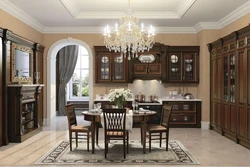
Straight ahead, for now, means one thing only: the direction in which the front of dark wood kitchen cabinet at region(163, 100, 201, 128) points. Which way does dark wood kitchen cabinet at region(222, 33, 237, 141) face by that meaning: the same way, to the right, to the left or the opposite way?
to the right

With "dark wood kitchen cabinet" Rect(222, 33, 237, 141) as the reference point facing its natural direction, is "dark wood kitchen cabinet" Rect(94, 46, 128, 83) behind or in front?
in front

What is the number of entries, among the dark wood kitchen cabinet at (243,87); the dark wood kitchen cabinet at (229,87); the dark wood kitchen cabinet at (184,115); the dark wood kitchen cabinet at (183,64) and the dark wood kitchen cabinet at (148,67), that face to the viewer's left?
2

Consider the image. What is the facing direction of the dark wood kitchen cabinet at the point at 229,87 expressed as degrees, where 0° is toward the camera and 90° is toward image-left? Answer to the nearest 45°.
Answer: approximately 90°

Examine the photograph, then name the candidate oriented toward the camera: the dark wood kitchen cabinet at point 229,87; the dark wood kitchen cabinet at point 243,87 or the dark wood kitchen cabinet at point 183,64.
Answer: the dark wood kitchen cabinet at point 183,64

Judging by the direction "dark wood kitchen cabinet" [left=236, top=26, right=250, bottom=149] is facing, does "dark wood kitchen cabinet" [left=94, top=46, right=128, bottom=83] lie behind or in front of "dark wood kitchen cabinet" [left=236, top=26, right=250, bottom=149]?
in front

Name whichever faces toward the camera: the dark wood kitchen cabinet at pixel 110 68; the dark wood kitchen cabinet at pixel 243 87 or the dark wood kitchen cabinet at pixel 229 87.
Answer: the dark wood kitchen cabinet at pixel 110 68

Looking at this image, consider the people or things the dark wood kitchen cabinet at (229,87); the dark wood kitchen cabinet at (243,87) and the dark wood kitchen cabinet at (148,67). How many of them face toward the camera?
1

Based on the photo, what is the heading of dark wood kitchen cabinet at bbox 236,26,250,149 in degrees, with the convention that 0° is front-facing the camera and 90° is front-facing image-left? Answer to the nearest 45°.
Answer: approximately 90°

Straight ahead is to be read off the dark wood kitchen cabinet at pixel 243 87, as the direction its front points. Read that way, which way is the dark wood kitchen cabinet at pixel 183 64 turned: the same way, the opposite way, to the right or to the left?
to the left

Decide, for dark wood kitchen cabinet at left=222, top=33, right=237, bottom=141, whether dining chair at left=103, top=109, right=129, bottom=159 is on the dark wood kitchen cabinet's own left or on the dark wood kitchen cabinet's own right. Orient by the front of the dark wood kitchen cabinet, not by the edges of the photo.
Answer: on the dark wood kitchen cabinet's own left
